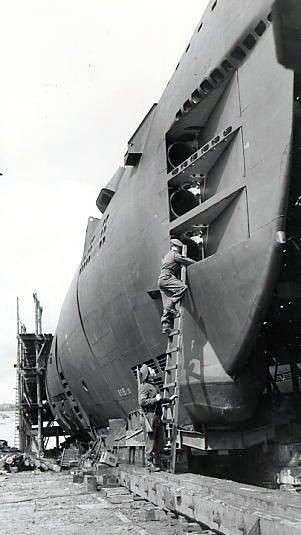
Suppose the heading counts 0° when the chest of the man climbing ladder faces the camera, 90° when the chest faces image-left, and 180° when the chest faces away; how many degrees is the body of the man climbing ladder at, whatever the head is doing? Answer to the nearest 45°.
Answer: approximately 270°

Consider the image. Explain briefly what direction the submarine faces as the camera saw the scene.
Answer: facing the viewer and to the right of the viewer

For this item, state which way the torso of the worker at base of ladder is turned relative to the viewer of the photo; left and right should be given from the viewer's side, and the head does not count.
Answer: facing to the right of the viewer

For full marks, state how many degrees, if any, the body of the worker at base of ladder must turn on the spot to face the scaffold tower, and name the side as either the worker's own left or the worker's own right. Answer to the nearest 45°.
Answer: approximately 90° to the worker's own left
